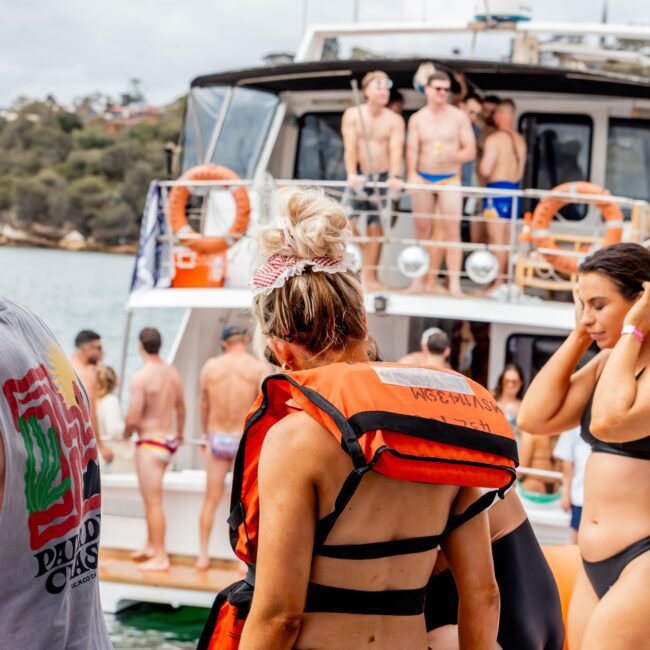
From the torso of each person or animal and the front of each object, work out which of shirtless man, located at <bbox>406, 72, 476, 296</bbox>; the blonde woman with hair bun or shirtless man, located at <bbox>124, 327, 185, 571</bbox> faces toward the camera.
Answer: shirtless man, located at <bbox>406, 72, 476, 296</bbox>

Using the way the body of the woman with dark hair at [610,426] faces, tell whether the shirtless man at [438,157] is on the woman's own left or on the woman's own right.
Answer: on the woman's own right

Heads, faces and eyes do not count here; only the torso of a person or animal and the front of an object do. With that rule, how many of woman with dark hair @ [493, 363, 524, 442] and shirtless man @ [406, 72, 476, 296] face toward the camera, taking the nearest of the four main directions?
2

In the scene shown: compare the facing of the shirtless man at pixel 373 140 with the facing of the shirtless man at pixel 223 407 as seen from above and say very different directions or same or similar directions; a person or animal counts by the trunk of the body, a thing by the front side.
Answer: very different directions

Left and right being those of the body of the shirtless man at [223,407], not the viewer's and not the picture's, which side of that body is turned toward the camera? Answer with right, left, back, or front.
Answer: back

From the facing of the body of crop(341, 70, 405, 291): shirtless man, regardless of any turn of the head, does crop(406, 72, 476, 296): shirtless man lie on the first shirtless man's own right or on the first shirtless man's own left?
on the first shirtless man's own left

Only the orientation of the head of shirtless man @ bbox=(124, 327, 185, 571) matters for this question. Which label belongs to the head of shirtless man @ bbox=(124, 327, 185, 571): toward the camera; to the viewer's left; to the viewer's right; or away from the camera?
away from the camera

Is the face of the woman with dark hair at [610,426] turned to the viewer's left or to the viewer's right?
to the viewer's left

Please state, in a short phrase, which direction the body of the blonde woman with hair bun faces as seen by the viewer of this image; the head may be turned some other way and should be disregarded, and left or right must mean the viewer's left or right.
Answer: facing away from the viewer and to the left of the viewer

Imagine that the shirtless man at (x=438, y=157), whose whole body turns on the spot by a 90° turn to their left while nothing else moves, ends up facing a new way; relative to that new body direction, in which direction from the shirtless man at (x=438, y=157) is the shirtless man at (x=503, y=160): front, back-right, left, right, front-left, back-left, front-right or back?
front-left
